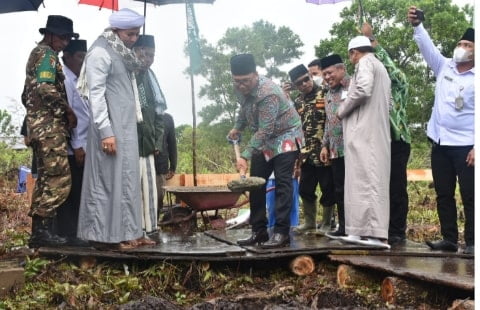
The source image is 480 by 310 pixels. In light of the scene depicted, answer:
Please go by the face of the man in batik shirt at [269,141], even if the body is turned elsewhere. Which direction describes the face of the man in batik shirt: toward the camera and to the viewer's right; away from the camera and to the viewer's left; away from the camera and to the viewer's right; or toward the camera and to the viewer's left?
toward the camera and to the viewer's left

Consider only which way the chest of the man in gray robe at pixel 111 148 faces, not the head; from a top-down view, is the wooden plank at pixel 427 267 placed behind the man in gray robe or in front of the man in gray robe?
in front

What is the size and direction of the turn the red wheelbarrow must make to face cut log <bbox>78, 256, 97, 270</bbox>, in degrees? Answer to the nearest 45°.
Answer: approximately 90° to its left

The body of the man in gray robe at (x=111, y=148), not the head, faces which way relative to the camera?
to the viewer's right

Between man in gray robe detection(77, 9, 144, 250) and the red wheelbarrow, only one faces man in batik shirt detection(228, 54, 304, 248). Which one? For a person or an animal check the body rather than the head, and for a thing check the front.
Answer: the man in gray robe

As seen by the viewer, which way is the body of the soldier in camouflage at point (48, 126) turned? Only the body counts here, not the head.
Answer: to the viewer's right

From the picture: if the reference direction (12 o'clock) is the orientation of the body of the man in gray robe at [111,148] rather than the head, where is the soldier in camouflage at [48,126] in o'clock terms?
The soldier in camouflage is roughly at 7 o'clock from the man in gray robe.

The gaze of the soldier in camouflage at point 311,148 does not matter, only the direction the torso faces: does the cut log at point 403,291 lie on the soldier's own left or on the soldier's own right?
on the soldier's own left

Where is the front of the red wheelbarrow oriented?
to the viewer's left

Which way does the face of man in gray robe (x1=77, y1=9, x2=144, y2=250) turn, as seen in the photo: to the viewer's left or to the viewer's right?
to the viewer's right

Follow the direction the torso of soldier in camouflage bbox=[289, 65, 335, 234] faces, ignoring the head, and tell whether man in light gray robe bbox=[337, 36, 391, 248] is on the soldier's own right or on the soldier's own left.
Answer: on the soldier's own left

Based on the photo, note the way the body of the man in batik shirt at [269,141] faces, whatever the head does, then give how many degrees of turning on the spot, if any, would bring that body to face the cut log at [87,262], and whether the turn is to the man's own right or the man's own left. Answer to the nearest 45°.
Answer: approximately 45° to the man's own right

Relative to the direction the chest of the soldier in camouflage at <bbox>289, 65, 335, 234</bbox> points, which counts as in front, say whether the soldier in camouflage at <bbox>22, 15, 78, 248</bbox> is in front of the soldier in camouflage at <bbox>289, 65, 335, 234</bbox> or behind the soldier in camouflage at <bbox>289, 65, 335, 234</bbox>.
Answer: in front

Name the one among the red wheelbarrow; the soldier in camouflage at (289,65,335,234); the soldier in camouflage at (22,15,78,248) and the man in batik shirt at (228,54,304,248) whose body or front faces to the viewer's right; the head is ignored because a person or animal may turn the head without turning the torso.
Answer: the soldier in camouflage at (22,15,78,248)

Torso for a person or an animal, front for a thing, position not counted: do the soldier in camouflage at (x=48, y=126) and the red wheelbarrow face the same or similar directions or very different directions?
very different directions

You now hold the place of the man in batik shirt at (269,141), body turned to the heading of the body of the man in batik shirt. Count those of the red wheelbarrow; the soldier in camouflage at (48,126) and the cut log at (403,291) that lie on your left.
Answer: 1

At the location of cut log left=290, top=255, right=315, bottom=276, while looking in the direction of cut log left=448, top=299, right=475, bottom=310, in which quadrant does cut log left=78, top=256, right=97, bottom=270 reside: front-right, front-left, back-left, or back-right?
back-right
